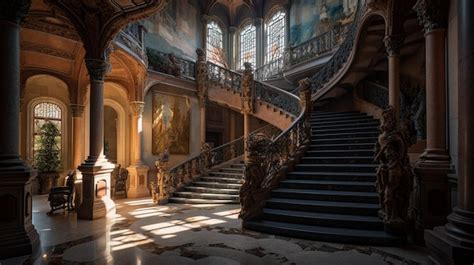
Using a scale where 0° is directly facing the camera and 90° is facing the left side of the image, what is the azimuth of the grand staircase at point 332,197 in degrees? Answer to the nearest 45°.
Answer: approximately 0°

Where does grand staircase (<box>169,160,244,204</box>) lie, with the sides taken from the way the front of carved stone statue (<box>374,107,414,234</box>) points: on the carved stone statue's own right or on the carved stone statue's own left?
on the carved stone statue's own right

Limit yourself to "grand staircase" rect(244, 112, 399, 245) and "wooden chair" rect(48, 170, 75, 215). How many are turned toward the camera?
1
